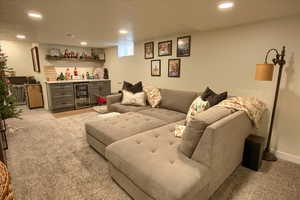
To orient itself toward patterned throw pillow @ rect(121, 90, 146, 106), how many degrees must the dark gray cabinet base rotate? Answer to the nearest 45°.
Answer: approximately 45° to its left

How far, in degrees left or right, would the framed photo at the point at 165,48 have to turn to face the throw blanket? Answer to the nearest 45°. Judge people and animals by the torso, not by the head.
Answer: approximately 90° to its left

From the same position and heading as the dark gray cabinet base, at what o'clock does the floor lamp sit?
The floor lamp is roughly at 11 o'clock from the dark gray cabinet base.

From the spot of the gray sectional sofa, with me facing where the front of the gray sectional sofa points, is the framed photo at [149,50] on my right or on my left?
on my right

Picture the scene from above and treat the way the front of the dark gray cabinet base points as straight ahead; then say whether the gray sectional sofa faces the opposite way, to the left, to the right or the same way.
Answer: to the right

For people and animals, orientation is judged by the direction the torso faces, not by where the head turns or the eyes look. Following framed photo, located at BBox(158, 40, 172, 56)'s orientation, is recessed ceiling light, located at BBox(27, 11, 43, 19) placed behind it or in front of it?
in front

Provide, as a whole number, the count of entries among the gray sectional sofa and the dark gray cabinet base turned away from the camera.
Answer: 0

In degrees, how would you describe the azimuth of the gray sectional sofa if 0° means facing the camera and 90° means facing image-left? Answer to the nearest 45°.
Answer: approximately 45°

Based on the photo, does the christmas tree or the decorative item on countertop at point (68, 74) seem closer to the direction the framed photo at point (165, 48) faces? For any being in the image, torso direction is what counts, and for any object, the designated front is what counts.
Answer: the christmas tree

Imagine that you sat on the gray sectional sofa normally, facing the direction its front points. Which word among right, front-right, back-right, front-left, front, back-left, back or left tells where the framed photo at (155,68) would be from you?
back-right

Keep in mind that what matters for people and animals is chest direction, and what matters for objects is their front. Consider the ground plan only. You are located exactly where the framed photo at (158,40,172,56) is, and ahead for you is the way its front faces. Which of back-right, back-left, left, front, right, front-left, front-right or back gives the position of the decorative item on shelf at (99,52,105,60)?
right
